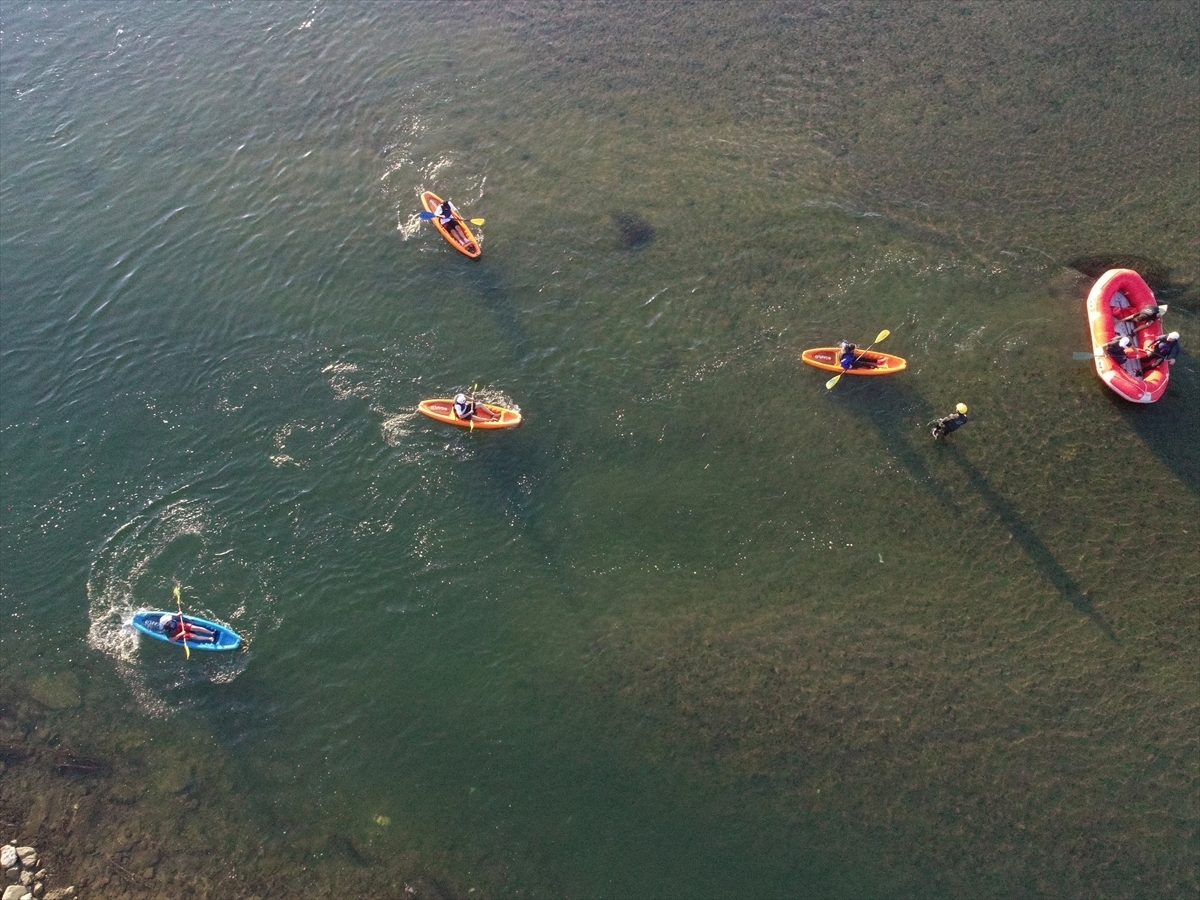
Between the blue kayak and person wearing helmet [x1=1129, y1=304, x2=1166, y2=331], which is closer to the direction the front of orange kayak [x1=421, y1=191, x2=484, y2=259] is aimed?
the person wearing helmet

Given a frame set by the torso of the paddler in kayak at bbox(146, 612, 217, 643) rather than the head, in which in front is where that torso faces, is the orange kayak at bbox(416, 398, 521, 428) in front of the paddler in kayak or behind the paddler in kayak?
in front

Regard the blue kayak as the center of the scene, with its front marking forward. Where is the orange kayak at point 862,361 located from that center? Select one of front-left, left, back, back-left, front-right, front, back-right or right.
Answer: front

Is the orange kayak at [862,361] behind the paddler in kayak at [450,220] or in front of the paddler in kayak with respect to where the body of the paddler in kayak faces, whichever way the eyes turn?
in front

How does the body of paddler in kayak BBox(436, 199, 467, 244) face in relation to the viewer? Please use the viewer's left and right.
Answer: facing the viewer and to the right of the viewer

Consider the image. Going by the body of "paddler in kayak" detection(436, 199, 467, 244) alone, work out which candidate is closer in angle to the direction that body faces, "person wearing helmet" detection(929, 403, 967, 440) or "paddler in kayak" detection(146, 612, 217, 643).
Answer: the person wearing helmet

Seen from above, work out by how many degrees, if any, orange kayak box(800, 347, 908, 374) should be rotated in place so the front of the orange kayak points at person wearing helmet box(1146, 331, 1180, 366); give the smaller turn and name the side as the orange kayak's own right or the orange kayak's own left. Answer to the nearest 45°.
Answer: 0° — it already faces them

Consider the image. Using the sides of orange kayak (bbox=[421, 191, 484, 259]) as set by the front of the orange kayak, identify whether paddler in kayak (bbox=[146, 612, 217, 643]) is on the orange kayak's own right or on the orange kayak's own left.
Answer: on the orange kayak's own right

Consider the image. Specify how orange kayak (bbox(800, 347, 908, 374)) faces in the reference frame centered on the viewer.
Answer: facing to the right of the viewer

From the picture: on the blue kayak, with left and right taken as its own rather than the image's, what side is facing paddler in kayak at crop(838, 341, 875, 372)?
front

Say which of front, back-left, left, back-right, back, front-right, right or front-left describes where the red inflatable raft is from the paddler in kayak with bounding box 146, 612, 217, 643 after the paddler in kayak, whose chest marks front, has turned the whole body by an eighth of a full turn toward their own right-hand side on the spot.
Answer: front-left

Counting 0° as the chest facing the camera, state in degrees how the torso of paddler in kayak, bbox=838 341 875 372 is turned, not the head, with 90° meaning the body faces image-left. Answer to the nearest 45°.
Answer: approximately 270°

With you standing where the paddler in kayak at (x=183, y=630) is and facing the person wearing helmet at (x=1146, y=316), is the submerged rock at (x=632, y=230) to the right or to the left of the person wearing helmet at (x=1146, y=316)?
left

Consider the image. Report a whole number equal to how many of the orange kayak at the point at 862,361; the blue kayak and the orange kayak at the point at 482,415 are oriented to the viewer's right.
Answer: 3

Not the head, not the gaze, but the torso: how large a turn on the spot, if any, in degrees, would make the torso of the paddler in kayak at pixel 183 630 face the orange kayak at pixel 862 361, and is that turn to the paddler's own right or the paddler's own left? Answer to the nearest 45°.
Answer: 0° — they already face it

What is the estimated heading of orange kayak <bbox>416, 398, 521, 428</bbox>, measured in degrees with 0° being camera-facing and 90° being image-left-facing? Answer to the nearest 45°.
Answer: approximately 270°

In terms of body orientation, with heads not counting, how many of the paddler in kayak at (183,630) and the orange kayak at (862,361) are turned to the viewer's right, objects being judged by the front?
2
